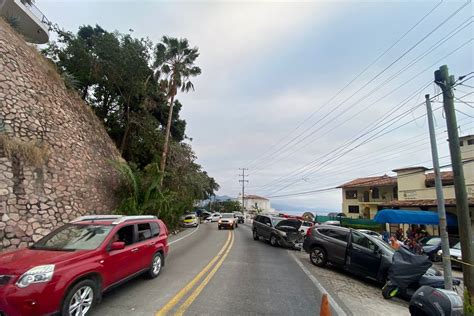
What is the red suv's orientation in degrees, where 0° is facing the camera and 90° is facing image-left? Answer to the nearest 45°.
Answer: approximately 45°

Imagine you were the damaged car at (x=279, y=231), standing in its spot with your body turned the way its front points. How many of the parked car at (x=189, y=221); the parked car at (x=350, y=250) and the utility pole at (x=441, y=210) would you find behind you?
1

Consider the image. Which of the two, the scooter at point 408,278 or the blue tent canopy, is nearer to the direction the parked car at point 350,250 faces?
the scooter

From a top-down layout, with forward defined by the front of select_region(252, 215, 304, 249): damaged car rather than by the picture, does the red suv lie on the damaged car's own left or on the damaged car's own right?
on the damaged car's own right
